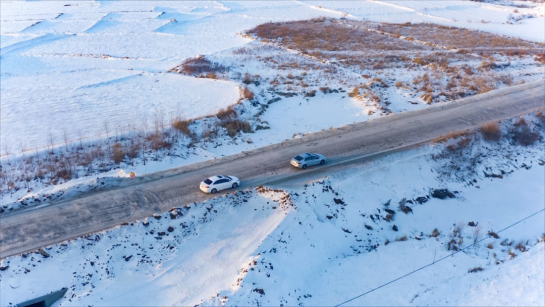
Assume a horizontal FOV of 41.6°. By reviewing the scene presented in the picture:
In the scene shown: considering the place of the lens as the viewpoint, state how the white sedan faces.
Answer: facing away from the viewer and to the right of the viewer

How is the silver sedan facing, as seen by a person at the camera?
facing away from the viewer and to the right of the viewer

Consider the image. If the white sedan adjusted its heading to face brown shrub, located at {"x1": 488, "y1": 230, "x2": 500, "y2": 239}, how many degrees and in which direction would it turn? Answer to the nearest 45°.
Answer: approximately 45° to its right

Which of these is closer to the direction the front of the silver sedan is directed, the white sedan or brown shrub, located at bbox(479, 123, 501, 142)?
the brown shrub

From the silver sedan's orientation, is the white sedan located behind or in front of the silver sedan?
behind

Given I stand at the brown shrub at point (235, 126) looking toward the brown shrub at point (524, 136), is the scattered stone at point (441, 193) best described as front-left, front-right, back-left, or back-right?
front-right

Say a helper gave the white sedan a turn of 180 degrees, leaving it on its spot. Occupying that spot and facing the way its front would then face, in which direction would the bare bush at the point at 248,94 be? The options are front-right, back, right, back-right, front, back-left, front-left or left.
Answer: back-right

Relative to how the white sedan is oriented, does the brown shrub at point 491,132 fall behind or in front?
in front

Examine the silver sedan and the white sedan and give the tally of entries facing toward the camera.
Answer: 0

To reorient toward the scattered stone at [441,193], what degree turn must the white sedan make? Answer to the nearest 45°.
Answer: approximately 45° to its right

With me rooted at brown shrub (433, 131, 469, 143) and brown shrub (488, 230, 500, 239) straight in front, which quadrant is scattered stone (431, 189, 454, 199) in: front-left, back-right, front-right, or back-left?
front-right

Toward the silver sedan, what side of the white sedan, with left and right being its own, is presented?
front

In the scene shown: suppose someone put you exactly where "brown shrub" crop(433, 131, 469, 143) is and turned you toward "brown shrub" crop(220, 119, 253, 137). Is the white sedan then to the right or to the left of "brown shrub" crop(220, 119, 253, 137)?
left

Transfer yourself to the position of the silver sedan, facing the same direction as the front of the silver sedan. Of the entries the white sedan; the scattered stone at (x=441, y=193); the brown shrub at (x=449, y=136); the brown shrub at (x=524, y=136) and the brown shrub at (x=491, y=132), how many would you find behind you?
1

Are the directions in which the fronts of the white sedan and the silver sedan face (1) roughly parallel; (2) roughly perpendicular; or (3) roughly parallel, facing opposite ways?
roughly parallel

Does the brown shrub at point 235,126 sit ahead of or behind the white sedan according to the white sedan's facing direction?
ahead

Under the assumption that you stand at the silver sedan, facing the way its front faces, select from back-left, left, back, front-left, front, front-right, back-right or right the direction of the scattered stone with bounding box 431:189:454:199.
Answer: front-right
